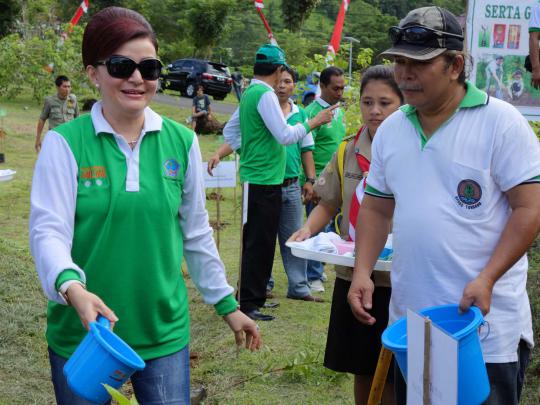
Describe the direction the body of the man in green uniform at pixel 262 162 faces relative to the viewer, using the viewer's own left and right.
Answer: facing away from the viewer and to the right of the viewer

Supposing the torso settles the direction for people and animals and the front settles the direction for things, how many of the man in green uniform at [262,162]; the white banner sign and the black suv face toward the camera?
1

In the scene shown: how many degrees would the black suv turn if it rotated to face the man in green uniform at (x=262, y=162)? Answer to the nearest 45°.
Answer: approximately 135° to its left

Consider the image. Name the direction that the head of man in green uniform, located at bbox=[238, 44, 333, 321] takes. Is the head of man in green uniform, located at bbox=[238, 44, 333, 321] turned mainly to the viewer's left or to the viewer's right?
to the viewer's right

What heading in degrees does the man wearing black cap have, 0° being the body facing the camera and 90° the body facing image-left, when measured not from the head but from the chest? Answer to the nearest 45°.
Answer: approximately 45°

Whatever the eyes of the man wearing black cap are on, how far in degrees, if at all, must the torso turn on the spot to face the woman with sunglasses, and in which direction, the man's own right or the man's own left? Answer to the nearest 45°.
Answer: approximately 45° to the man's own right

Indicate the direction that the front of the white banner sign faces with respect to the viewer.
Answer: facing the viewer

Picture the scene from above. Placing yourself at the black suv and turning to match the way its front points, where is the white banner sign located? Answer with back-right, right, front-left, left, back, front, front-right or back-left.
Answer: back-left

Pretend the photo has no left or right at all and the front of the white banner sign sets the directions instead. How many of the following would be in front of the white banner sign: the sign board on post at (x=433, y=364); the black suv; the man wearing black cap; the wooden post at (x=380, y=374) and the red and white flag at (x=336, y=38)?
3

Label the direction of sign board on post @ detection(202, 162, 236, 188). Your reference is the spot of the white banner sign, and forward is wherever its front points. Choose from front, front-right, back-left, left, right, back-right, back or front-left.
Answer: right

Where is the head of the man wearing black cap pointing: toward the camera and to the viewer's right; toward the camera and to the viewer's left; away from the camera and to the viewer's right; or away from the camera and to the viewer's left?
toward the camera and to the viewer's left

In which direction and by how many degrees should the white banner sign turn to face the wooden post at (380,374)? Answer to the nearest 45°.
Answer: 0° — it already faces it

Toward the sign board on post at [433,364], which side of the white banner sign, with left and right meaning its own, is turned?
front

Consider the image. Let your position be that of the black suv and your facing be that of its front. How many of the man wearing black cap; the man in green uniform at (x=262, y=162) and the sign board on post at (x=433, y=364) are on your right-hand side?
0

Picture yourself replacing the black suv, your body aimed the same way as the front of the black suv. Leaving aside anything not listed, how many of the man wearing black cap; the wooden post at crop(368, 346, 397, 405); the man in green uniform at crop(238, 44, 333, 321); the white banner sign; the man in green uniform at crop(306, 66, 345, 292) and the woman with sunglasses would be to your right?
0
